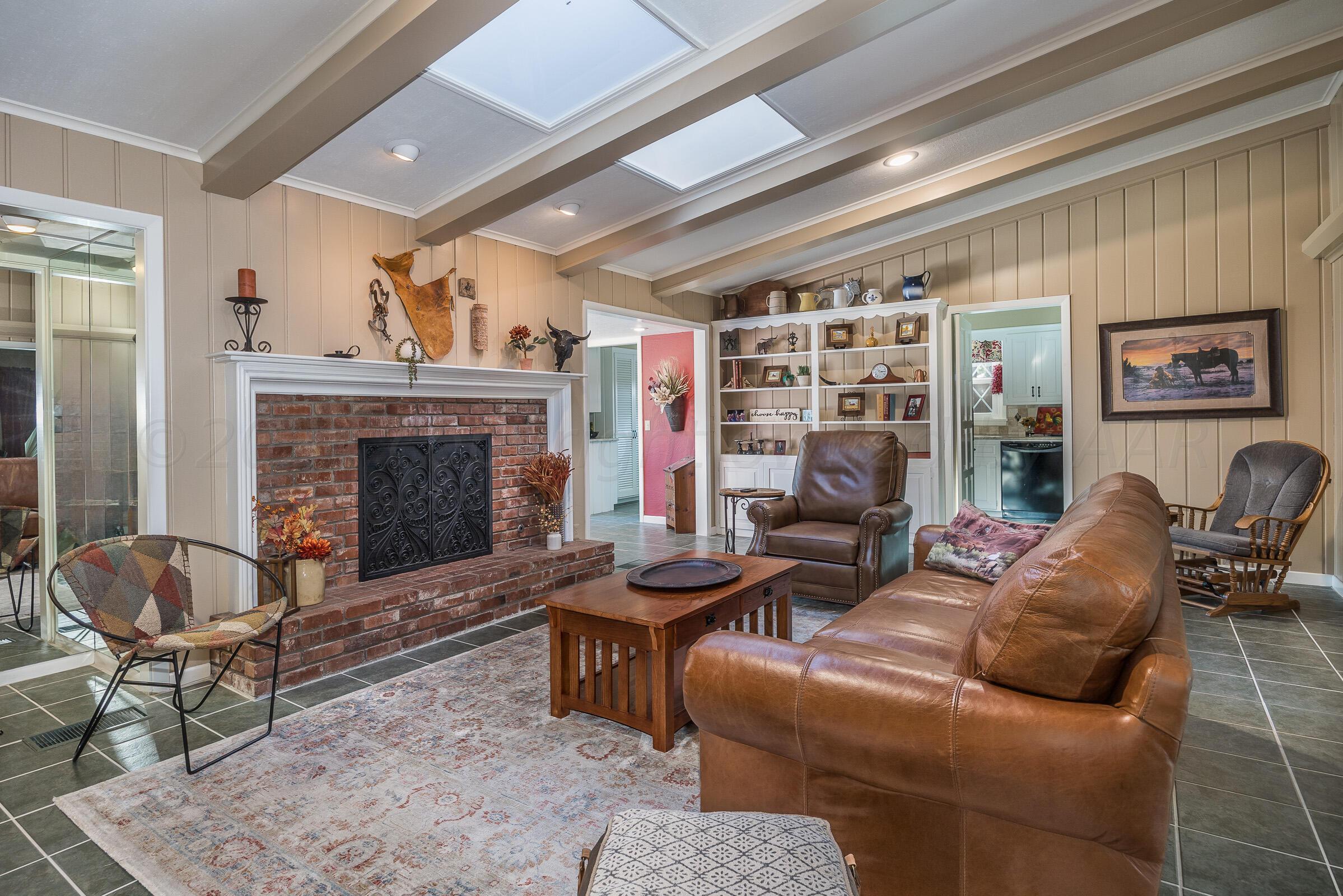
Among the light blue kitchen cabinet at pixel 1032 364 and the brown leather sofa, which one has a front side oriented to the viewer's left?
the brown leather sofa

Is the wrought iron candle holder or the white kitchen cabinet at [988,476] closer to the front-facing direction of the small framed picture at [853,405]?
the wrought iron candle holder

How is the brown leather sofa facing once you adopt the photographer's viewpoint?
facing to the left of the viewer

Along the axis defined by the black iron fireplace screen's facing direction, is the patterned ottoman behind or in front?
in front

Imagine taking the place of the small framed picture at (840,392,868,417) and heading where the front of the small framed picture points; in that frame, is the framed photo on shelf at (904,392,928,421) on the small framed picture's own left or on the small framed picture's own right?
on the small framed picture's own left

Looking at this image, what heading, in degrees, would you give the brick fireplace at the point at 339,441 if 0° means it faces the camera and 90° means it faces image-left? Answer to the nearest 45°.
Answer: approximately 315°

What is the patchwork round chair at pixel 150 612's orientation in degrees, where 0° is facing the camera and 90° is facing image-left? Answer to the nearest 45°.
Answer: approximately 315°

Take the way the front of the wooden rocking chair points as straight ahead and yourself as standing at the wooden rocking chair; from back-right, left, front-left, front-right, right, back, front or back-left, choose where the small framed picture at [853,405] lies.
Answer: front-right
